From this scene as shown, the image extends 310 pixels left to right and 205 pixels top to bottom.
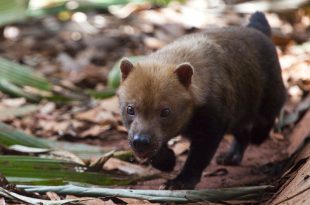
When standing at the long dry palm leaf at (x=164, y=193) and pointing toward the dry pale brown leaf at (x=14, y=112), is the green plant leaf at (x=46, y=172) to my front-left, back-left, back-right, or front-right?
front-left

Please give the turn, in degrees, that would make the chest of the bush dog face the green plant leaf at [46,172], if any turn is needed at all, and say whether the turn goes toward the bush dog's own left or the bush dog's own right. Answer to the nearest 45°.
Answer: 0° — it already faces it

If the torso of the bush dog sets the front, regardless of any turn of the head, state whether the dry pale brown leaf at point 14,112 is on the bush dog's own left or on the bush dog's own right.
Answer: on the bush dog's own right

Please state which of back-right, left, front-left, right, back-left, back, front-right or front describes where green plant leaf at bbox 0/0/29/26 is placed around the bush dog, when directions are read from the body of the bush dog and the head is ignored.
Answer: right
